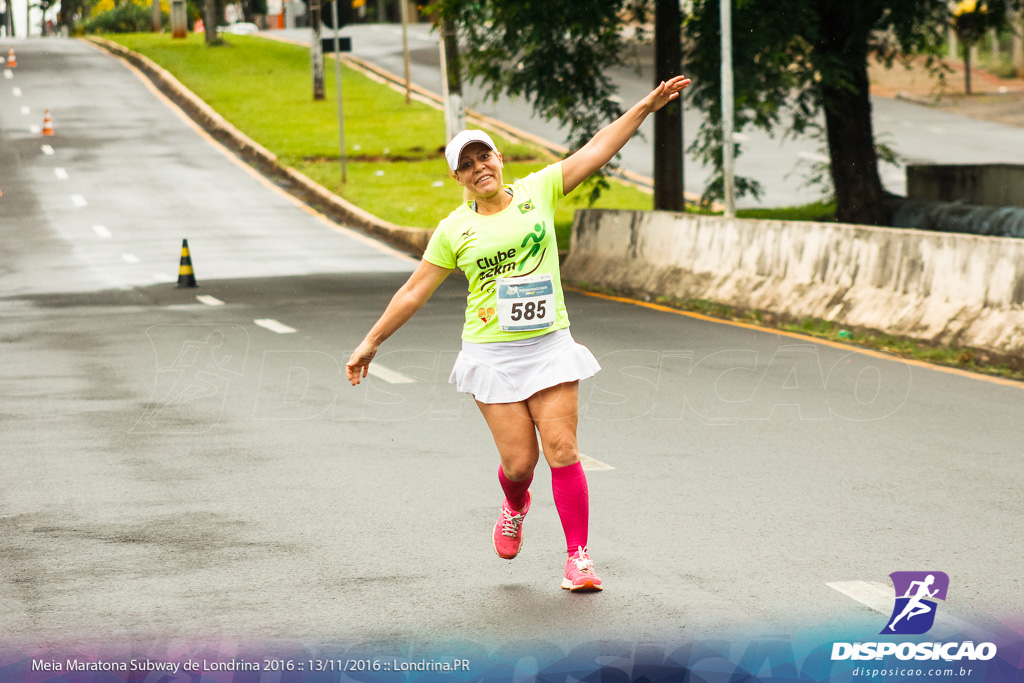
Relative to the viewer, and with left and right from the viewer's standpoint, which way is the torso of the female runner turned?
facing the viewer

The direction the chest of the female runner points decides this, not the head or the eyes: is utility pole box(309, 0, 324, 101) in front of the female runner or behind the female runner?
behind

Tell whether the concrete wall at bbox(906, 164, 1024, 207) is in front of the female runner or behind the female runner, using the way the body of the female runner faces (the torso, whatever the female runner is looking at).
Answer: behind

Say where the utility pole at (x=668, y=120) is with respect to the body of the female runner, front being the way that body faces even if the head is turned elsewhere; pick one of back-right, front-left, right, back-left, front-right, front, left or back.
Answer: back

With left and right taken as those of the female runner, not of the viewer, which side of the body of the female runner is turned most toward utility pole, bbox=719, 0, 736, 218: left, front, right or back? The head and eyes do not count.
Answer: back

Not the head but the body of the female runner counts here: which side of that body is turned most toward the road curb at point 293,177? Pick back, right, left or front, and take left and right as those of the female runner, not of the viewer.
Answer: back

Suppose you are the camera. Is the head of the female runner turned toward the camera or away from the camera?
toward the camera
